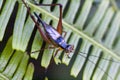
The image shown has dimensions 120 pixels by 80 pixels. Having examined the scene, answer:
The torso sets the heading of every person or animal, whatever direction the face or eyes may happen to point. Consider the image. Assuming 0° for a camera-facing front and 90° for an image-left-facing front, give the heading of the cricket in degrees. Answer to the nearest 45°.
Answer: approximately 315°
